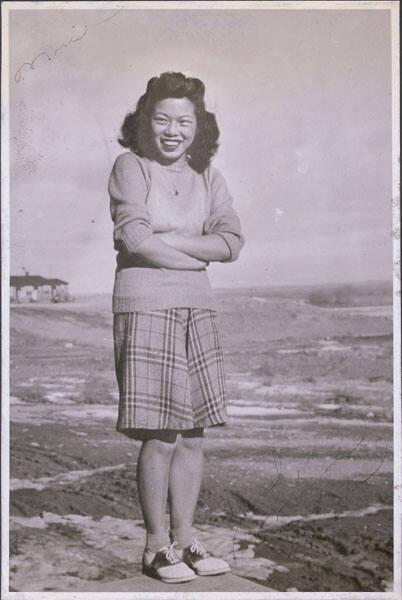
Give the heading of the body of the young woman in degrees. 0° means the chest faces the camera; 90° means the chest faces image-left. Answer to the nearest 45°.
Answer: approximately 315°
